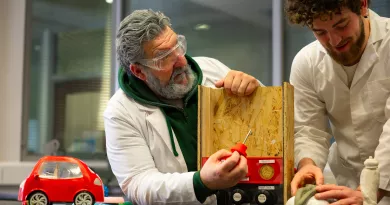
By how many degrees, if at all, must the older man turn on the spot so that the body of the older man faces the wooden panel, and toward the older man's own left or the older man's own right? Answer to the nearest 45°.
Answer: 0° — they already face it

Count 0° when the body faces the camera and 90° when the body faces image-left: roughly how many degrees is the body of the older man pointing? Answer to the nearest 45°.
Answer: approximately 315°
